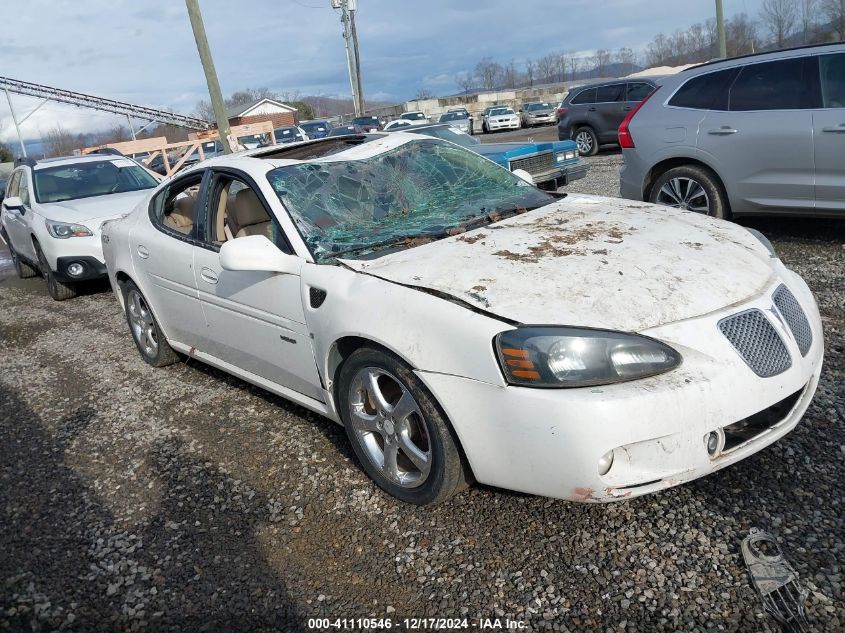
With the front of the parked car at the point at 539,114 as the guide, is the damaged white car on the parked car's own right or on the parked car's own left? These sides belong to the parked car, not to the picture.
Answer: on the parked car's own right

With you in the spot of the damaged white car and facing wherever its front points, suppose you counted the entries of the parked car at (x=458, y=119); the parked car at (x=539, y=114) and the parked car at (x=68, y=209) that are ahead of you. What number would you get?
0

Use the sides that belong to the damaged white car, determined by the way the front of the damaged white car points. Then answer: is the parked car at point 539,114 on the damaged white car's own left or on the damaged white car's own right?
on the damaged white car's own left

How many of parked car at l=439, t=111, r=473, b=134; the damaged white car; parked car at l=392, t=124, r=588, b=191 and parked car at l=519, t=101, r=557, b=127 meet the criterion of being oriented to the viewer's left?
0

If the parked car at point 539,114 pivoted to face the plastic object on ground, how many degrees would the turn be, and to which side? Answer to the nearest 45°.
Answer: approximately 45° to its right

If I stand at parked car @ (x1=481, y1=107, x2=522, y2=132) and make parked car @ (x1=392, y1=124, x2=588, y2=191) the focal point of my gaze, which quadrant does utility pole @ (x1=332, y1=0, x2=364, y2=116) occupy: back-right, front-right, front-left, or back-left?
back-right

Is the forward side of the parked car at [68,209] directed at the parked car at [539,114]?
no

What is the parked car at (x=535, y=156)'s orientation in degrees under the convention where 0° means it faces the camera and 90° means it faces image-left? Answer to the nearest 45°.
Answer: approximately 315°

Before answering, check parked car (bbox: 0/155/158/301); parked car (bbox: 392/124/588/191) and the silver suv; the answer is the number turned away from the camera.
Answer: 0

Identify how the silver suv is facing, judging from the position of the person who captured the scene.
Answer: facing to the right of the viewer

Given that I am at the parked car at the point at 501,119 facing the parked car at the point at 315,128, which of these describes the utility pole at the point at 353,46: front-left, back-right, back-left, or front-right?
front-right

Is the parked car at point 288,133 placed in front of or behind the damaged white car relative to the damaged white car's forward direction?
behind

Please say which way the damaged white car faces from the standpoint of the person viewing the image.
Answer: facing the viewer and to the right of the viewer

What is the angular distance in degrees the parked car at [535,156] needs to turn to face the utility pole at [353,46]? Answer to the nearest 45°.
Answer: approximately 135° to its left
